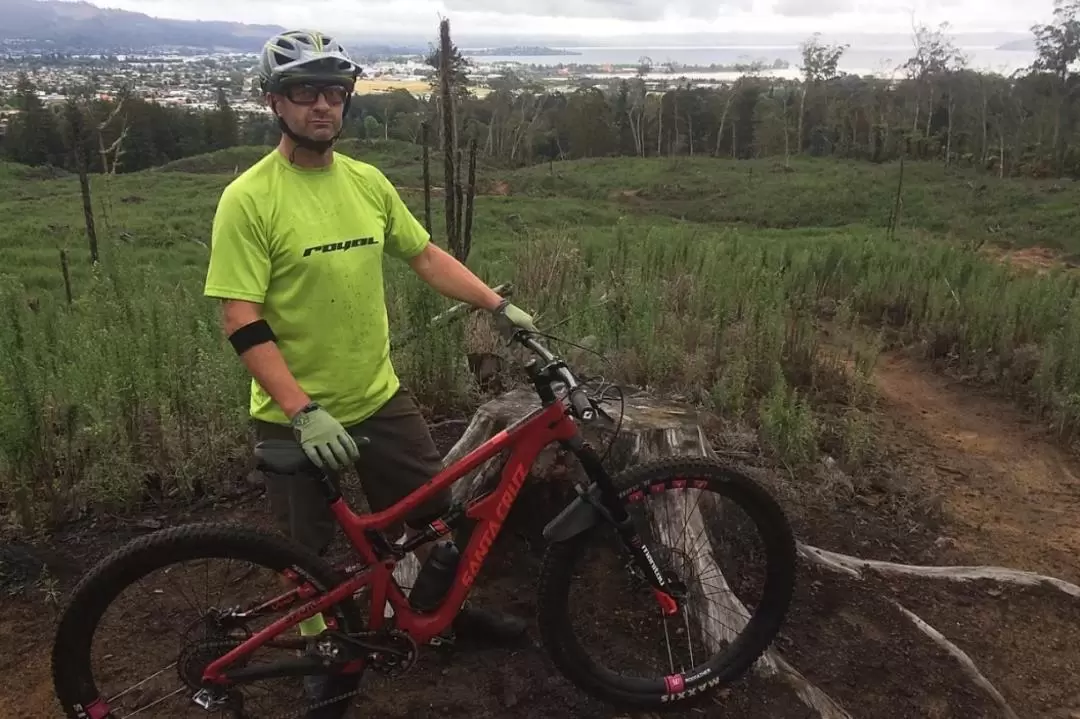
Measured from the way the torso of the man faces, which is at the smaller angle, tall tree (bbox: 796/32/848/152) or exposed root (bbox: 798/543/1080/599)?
the exposed root

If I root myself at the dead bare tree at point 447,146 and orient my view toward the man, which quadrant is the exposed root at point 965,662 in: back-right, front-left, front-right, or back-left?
front-left

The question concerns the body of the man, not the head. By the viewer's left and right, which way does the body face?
facing the viewer and to the right of the viewer

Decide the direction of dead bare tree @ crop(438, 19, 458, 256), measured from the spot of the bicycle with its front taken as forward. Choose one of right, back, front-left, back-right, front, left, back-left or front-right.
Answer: left

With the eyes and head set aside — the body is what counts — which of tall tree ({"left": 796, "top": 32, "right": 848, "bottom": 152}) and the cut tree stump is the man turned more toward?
the cut tree stump

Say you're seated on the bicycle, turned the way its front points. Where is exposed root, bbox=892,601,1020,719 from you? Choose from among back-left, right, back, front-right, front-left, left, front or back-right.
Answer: front

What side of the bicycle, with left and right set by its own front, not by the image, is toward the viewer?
right

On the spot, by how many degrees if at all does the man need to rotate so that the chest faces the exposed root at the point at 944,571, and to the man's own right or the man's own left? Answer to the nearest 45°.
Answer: approximately 45° to the man's own left

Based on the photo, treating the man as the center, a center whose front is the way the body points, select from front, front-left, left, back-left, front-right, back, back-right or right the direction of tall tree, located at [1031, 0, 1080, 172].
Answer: left

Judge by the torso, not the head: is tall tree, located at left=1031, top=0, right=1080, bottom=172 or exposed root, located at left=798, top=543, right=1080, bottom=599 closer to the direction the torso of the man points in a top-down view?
the exposed root

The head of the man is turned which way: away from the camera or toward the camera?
toward the camera

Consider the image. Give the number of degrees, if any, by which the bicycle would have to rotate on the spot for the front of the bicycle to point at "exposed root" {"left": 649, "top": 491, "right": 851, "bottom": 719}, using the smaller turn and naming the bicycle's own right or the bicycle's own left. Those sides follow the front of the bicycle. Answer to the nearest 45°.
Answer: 0° — it already faces it

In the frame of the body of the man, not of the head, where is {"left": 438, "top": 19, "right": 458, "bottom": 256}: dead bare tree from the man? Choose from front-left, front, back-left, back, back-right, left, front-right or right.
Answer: back-left

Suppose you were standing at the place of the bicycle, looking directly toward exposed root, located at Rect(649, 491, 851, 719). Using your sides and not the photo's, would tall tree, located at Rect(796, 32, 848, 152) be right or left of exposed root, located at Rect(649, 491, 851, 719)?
left
